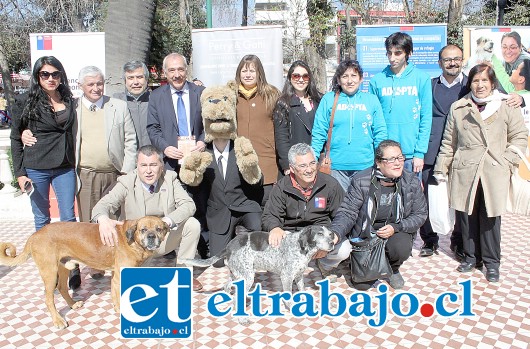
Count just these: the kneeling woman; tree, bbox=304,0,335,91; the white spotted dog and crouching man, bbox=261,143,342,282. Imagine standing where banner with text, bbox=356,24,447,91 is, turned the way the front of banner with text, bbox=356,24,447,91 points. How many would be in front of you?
3

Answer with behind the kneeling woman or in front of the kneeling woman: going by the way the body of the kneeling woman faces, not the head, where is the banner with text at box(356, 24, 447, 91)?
behind

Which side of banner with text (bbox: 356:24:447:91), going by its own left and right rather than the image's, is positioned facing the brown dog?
front

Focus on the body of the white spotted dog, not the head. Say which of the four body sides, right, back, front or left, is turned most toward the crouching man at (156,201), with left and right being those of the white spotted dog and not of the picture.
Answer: back

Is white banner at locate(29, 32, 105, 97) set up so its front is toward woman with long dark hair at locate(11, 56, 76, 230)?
yes

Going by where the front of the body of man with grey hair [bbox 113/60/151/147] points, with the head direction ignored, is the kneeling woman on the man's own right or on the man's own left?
on the man's own left

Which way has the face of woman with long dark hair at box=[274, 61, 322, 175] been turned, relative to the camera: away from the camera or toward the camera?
toward the camera

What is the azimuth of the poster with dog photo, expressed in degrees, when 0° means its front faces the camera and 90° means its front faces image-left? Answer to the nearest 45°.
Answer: approximately 0°

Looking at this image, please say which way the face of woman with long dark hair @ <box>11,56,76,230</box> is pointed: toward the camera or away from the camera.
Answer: toward the camera

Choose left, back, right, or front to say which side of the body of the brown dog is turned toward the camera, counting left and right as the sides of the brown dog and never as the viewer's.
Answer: right

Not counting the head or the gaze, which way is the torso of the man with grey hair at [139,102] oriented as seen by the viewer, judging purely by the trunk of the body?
toward the camera

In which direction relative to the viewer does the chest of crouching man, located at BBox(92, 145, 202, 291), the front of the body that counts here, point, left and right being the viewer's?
facing the viewer

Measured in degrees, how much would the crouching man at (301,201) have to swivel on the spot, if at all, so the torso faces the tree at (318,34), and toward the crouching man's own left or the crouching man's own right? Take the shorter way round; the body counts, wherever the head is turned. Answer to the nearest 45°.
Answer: approximately 180°

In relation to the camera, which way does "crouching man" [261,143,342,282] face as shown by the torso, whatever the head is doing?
toward the camera

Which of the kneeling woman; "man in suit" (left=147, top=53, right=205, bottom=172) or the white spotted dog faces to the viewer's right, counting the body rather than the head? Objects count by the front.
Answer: the white spotted dog

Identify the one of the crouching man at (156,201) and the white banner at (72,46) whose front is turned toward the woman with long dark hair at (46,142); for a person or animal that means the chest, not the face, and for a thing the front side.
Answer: the white banner

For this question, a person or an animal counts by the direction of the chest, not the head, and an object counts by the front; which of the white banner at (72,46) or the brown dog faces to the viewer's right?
the brown dog
